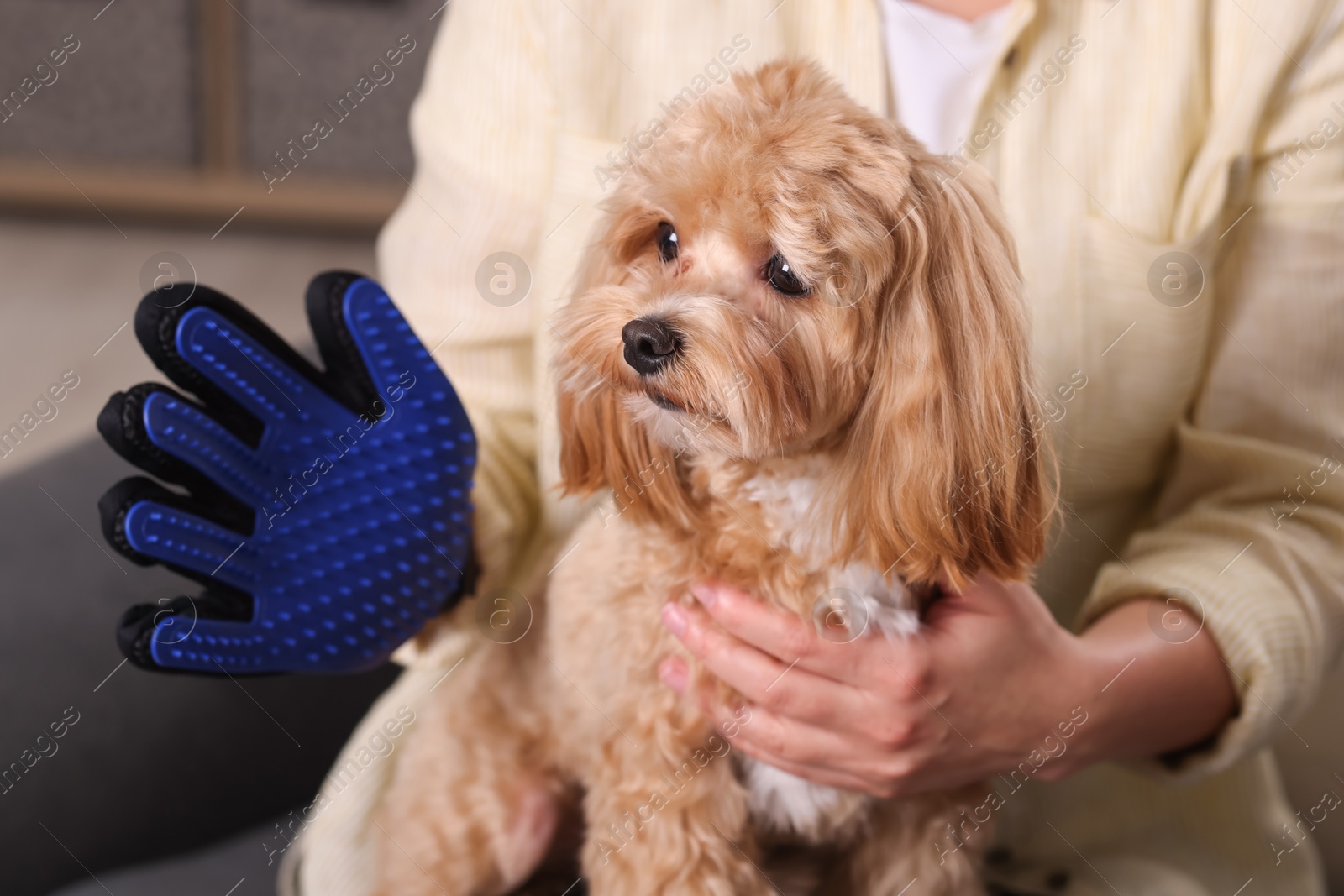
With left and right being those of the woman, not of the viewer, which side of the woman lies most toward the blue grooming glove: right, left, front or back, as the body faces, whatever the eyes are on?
right

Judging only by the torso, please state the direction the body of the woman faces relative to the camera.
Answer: toward the camera
